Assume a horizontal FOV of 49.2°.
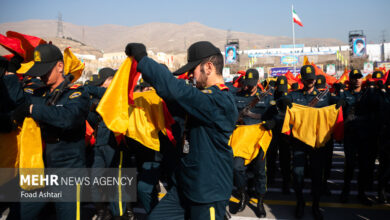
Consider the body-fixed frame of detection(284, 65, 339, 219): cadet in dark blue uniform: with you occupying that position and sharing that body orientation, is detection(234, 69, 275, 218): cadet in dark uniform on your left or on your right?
on your right

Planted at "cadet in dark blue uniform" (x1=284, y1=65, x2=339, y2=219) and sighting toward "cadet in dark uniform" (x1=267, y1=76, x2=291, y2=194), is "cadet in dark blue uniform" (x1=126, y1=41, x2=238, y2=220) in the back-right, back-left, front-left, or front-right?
back-left

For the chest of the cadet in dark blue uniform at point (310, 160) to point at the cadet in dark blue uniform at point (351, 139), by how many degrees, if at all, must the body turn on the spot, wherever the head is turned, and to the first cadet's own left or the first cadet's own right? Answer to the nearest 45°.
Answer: approximately 135° to the first cadet's own left

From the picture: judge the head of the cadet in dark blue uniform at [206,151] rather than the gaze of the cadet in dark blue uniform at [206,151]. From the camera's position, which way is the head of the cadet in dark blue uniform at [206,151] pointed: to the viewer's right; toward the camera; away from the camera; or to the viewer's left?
to the viewer's left

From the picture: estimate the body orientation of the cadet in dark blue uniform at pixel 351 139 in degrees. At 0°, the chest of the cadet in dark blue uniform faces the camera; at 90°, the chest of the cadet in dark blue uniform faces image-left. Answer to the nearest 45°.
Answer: approximately 0°

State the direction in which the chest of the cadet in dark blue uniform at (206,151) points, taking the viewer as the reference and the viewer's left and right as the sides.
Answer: facing to the left of the viewer

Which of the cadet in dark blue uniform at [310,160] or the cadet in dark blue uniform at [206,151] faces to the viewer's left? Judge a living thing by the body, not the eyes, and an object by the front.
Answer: the cadet in dark blue uniform at [206,151]

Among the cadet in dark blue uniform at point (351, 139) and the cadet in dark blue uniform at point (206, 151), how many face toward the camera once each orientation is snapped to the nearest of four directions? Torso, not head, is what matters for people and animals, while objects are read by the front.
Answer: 1

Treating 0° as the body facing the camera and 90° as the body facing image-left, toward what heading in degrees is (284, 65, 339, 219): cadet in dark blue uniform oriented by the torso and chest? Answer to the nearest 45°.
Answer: approximately 0°
